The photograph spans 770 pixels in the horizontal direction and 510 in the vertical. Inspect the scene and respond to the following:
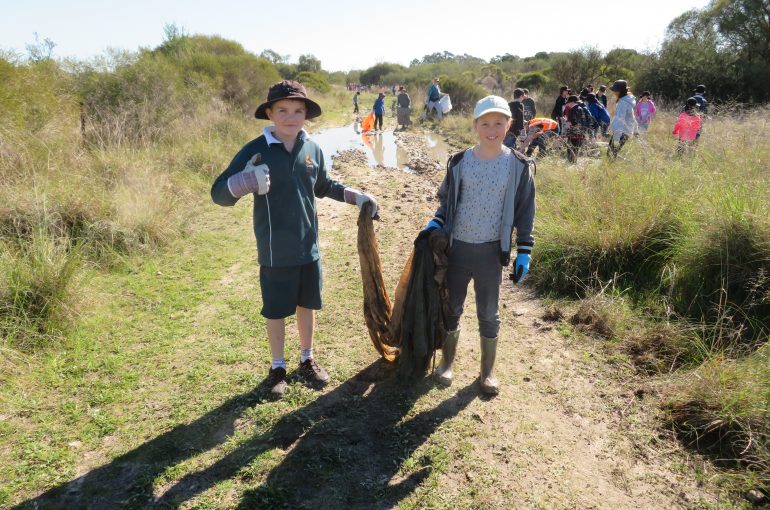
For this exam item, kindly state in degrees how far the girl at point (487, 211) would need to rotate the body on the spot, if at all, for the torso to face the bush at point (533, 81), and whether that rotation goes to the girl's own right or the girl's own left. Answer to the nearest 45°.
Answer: approximately 180°

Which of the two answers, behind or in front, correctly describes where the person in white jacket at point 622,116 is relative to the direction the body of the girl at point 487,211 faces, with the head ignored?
behind

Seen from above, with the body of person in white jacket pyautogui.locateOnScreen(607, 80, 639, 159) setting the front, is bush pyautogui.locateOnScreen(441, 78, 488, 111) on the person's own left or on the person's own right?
on the person's own right

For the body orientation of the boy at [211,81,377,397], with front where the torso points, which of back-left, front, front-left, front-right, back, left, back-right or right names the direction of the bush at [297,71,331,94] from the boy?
back-left

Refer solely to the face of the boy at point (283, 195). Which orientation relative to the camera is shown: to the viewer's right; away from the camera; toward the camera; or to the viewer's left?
toward the camera

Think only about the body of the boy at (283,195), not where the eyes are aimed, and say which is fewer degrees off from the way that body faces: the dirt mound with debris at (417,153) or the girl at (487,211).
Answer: the girl

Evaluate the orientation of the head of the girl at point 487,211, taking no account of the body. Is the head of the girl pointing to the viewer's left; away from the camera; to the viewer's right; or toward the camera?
toward the camera

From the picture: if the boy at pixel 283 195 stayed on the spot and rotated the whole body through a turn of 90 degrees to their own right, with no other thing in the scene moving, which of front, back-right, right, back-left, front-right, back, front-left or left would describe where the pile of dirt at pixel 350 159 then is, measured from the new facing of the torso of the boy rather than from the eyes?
back-right

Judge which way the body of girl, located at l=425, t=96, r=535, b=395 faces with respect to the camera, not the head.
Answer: toward the camera
